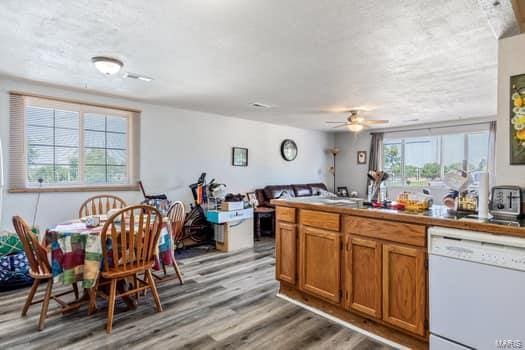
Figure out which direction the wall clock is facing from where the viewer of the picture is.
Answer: facing the viewer and to the right of the viewer

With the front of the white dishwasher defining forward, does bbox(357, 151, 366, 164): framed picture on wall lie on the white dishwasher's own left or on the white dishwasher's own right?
on the white dishwasher's own right

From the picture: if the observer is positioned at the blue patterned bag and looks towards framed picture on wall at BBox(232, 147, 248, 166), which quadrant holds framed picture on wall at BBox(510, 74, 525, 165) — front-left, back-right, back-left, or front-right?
front-right

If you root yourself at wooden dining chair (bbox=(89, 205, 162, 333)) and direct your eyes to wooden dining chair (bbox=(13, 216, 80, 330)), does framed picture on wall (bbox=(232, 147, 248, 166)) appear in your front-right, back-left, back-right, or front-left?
back-right

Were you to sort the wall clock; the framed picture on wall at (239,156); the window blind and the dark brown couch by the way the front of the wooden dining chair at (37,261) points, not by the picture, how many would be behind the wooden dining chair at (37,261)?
0

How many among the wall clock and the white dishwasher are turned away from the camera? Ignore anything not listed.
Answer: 0

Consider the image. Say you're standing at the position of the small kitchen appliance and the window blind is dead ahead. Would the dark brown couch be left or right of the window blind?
right

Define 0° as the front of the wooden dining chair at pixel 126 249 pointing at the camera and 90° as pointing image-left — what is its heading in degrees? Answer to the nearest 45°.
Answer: approximately 135°

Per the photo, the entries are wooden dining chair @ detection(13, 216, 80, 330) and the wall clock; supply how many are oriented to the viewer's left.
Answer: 0

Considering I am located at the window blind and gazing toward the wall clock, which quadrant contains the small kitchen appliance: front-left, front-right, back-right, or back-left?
front-right

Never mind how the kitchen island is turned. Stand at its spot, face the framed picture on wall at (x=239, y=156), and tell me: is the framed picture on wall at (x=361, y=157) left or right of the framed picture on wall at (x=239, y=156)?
right

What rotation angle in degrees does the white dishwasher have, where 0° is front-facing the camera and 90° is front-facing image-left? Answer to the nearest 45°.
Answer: approximately 45°

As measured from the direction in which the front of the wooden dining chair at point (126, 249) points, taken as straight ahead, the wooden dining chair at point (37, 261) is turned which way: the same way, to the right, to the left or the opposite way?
to the right
